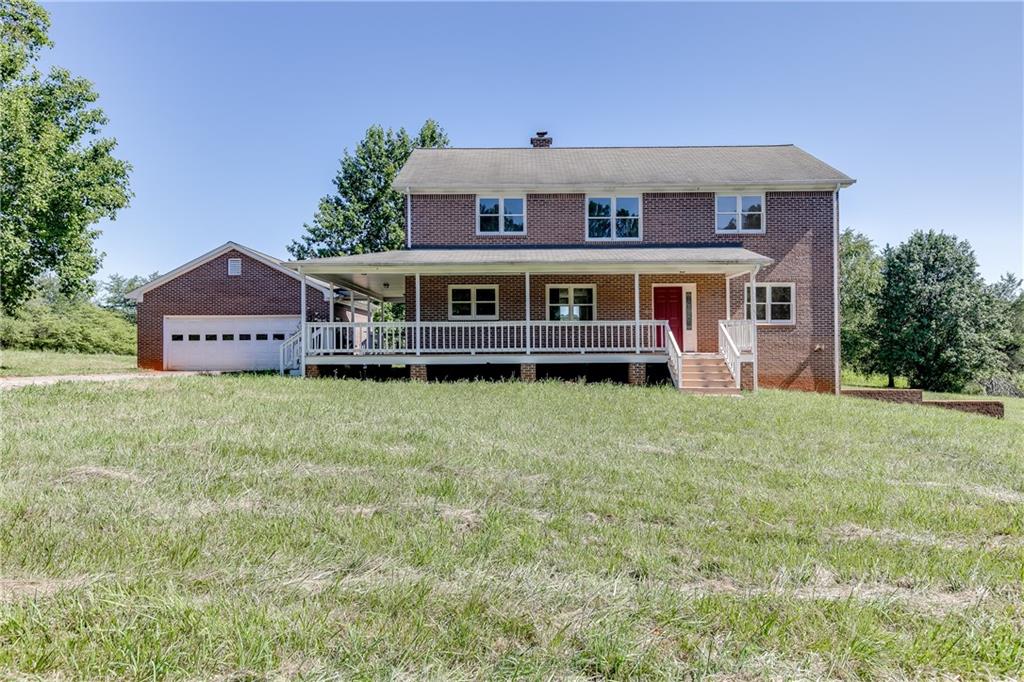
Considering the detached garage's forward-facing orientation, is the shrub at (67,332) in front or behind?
behind

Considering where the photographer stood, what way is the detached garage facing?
facing the viewer

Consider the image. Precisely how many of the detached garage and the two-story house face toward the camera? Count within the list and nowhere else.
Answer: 2

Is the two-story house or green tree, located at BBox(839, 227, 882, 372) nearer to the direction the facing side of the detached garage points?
the two-story house

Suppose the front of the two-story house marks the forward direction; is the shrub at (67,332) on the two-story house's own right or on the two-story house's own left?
on the two-story house's own right

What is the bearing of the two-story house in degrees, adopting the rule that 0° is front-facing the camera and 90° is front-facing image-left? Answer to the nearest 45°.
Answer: approximately 0°

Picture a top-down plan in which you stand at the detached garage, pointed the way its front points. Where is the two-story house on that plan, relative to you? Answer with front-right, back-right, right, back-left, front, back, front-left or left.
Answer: front-left

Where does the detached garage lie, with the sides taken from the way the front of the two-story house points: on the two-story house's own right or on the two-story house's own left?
on the two-story house's own right

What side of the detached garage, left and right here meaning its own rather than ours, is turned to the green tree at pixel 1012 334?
left

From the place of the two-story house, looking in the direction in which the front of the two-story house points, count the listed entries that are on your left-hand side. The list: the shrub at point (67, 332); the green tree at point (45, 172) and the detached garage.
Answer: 0
